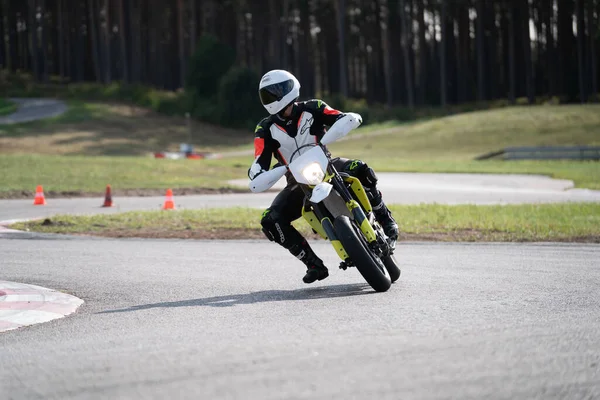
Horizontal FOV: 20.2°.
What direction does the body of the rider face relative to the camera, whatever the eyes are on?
toward the camera

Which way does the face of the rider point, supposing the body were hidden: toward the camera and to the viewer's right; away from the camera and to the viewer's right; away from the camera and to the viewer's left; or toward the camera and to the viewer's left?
toward the camera and to the viewer's left
